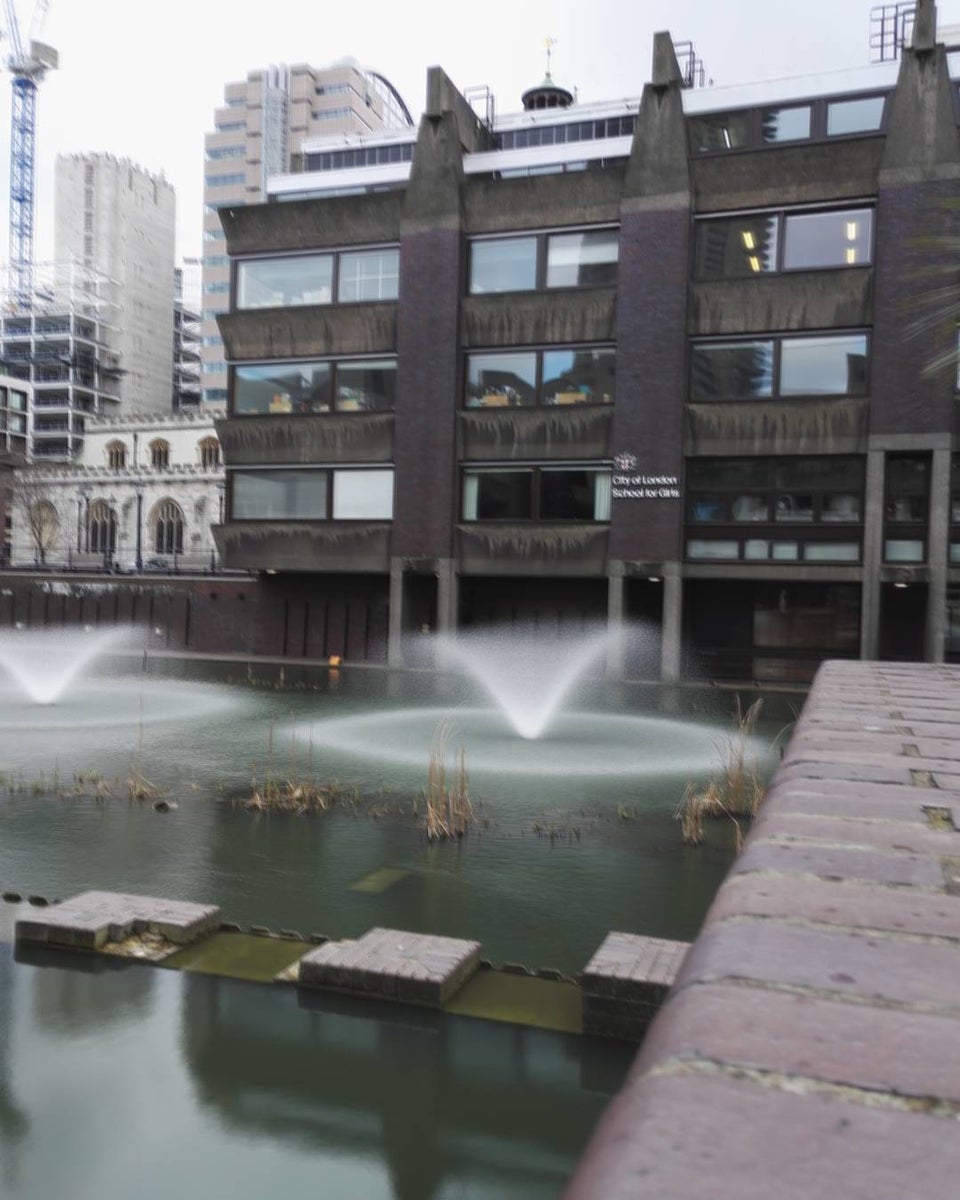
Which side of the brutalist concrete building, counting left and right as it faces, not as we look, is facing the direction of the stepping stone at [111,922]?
front

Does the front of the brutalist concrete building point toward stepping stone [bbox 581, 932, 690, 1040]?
yes

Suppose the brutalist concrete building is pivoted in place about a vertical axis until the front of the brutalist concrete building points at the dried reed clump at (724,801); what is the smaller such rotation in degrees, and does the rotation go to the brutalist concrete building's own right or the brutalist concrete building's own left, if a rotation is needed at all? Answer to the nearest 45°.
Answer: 0° — it already faces it

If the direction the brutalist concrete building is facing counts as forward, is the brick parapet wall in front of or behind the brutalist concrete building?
in front

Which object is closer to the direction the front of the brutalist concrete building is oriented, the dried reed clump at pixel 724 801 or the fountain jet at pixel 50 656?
the dried reed clump

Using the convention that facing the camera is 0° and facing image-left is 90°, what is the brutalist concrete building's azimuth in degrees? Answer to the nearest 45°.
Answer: approximately 0°

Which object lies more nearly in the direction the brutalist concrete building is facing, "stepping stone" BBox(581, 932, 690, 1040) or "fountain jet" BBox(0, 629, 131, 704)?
the stepping stone

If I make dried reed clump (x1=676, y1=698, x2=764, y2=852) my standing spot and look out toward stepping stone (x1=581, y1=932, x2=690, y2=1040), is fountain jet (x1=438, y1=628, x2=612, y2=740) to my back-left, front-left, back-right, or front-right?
back-right

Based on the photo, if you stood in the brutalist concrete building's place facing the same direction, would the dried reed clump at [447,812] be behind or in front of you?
in front

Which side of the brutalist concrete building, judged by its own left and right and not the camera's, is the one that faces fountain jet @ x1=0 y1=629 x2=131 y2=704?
right

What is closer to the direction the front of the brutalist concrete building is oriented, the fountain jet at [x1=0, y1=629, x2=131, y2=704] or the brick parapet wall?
the brick parapet wall
